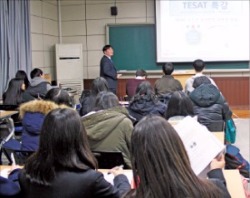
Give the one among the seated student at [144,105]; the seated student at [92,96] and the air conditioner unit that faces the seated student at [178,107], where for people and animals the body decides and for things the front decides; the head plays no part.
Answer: the air conditioner unit

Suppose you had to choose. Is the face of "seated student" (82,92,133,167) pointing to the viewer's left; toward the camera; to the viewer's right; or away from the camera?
away from the camera

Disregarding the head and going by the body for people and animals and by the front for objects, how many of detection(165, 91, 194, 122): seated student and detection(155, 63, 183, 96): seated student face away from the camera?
2

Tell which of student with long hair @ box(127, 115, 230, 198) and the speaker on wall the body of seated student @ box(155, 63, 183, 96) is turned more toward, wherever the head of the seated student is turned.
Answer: the speaker on wall

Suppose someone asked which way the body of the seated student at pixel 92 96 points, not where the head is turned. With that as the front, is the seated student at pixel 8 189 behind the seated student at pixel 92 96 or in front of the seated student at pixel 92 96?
behind

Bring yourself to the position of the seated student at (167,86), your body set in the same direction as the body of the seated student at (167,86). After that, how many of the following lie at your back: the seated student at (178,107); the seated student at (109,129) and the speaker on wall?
2

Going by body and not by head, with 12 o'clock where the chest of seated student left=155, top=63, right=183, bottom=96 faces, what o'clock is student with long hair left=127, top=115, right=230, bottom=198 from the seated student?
The student with long hair is roughly at 6 o'clock from the seated student.

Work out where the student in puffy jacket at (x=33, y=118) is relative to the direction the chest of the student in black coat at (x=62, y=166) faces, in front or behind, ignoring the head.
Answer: in front

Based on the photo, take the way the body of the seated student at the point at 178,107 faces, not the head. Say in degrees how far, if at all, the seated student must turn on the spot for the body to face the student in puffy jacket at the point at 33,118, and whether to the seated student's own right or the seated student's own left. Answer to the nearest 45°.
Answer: approximately 90° to the seated student's own left

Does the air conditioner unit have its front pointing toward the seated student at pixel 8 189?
yes

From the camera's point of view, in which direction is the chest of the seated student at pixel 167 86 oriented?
away from the camera

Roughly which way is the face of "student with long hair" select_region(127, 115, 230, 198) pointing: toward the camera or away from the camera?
away from the camera

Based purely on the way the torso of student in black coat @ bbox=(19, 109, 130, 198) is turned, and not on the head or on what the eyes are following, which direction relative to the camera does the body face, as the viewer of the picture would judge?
away from the camera

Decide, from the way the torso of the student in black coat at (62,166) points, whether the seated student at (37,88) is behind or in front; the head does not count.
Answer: in front

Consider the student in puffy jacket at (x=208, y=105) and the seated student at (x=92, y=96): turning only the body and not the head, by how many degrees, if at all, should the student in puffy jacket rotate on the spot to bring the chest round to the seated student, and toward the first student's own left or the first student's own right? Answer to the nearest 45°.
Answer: approximately 90° to the first student's own left

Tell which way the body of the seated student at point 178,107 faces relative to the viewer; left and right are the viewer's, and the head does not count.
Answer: facing away from the viewer
